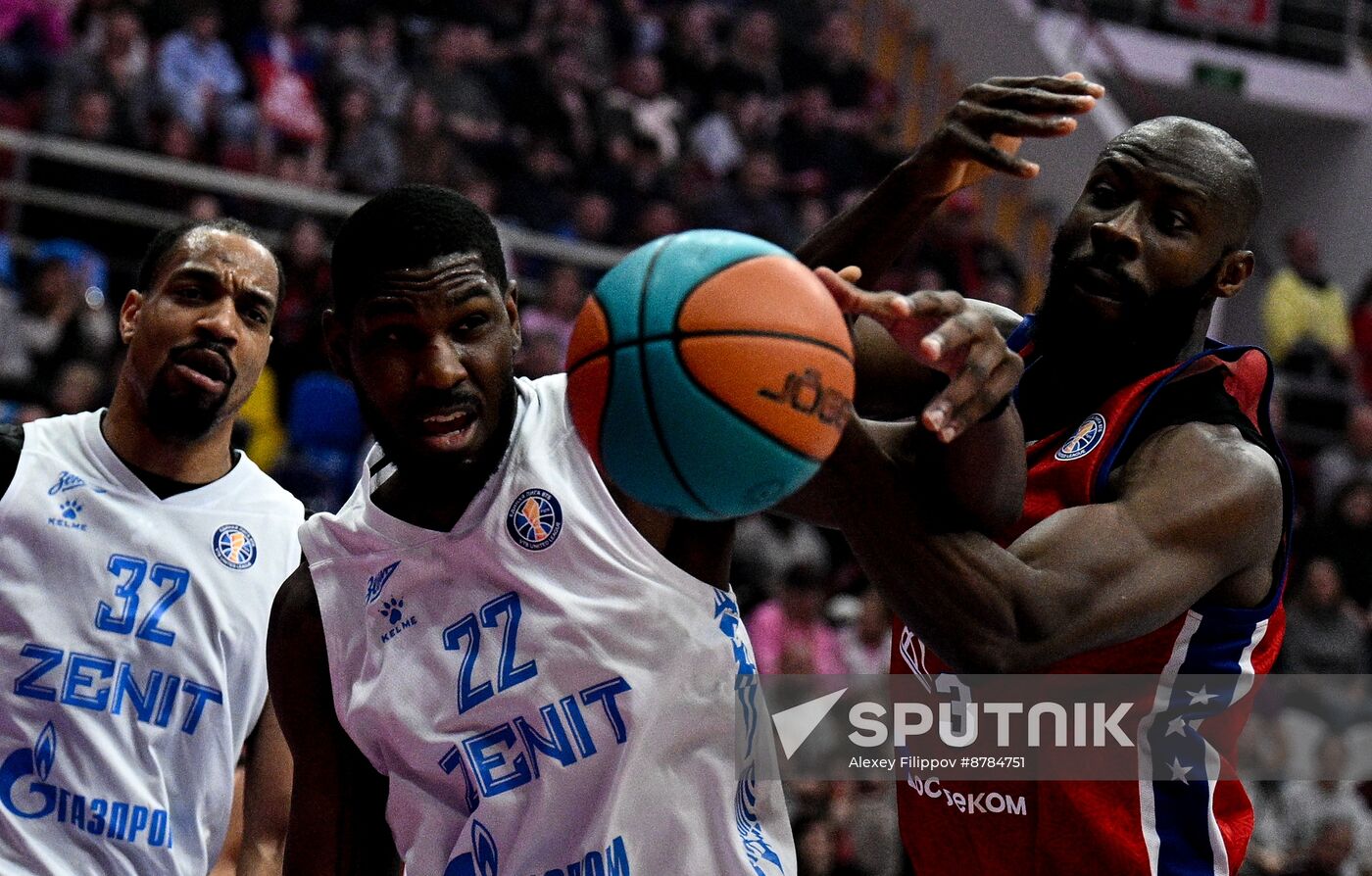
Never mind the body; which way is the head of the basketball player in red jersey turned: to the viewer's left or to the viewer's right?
to the viewer's left

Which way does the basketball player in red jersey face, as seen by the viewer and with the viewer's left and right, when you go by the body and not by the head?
facing the viewer and to the left of the viewer

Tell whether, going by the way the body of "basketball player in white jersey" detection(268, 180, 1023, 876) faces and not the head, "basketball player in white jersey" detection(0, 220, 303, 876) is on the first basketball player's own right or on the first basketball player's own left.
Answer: on the first basketball player's own right

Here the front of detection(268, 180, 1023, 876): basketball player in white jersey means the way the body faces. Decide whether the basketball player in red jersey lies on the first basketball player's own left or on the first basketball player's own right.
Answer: on the first basketball player's own left

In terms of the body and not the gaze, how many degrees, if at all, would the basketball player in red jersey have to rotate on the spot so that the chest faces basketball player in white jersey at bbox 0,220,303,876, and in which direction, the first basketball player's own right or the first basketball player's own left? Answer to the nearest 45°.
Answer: approximately 45° to the first basketball player's own right

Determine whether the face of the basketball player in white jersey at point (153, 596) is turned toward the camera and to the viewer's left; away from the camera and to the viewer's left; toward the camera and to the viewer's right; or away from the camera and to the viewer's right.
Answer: toward the camera and to the viewer's right

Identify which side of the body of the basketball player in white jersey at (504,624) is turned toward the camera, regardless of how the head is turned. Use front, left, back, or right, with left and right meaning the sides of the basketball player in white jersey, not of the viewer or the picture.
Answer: front

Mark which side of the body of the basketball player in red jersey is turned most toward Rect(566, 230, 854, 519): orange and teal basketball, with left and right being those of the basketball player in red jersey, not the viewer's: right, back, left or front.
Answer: front

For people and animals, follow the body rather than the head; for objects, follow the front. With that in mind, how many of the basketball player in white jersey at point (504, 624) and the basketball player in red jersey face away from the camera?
0
